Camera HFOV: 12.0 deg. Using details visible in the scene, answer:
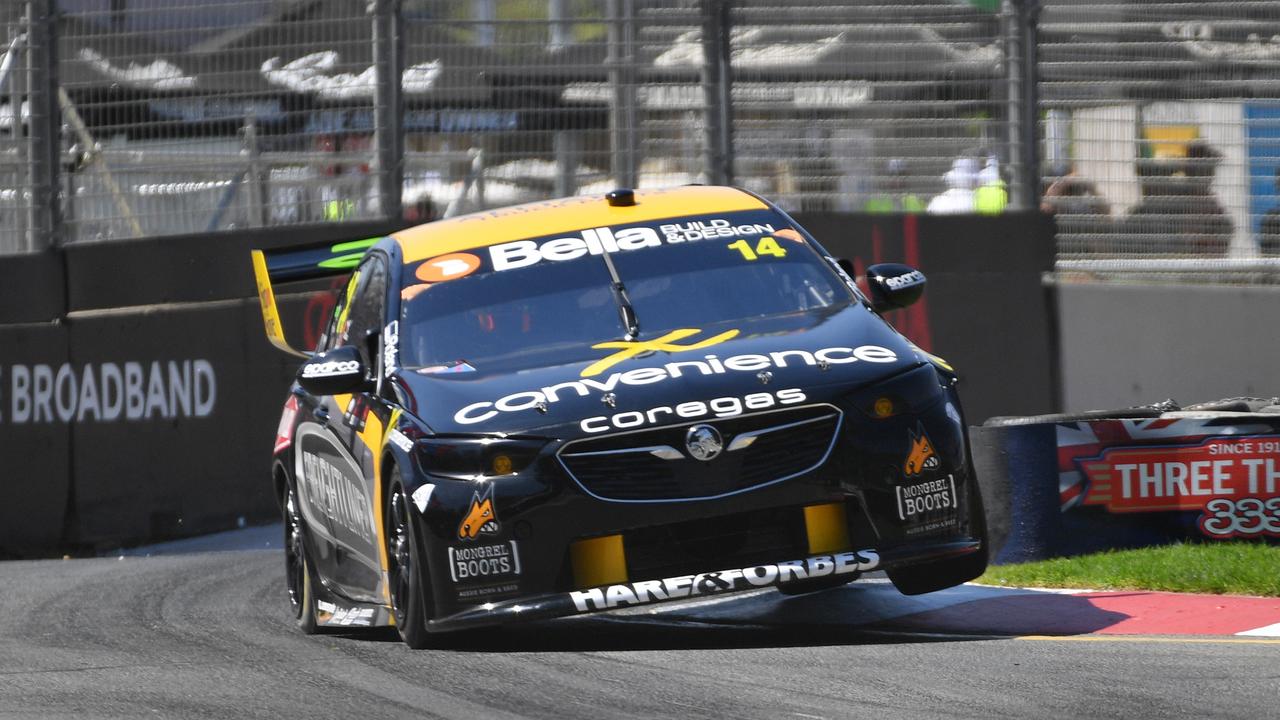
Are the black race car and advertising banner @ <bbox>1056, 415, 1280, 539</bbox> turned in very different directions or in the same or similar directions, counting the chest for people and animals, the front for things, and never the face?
same or similar directions

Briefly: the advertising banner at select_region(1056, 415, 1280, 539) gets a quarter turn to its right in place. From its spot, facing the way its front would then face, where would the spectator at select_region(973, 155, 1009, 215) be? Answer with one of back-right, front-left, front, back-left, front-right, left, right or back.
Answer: right

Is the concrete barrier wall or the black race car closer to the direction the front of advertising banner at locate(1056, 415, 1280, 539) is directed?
the black race car

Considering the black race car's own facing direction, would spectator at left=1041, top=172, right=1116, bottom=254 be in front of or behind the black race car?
behind

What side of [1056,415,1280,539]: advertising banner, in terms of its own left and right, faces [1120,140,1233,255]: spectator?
back

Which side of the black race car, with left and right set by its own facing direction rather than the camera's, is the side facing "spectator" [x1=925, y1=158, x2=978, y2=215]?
back

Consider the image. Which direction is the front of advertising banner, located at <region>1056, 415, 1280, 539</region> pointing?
toward the camera

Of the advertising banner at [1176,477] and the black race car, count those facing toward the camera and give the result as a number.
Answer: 2

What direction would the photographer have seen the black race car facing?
facing the viewer

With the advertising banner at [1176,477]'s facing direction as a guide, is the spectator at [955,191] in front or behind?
behind

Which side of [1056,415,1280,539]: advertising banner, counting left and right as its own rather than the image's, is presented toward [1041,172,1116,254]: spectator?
back
